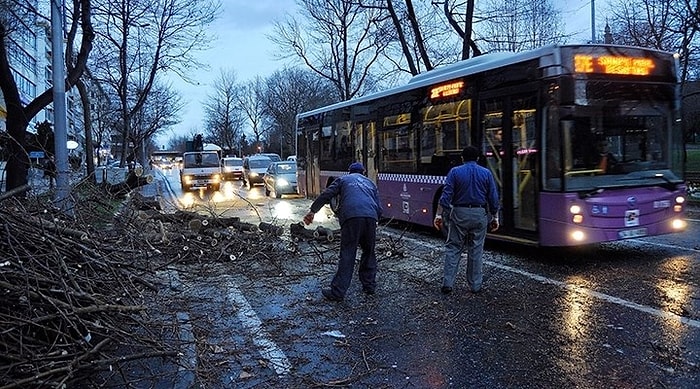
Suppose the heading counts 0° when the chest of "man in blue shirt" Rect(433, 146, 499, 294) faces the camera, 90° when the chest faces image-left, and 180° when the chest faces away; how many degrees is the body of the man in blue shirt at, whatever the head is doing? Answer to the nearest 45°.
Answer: approximately 180°

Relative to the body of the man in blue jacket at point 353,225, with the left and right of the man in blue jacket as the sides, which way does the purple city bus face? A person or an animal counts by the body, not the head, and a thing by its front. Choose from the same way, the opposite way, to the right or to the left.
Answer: the opposite way

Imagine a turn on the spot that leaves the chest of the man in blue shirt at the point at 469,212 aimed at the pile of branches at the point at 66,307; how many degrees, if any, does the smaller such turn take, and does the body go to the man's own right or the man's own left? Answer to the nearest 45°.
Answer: approximately 135° to the man's own left

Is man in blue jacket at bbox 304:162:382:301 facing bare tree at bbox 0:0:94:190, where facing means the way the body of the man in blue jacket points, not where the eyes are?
yes

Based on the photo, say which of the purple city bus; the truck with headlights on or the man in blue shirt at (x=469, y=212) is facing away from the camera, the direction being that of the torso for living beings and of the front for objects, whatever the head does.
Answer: the man in blue shirt

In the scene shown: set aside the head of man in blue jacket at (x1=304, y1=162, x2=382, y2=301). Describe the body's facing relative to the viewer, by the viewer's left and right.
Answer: facing away from the viewer and to the left of the viewer

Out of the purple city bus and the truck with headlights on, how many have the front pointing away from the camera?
0

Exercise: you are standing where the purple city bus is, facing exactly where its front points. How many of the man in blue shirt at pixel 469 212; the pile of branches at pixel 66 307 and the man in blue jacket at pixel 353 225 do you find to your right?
3

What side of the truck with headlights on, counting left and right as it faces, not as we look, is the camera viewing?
front

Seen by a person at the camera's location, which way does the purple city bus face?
facing the viewer and to the right of the viewer

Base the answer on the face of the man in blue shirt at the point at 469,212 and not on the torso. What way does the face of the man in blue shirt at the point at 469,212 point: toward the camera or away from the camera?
away from the camera

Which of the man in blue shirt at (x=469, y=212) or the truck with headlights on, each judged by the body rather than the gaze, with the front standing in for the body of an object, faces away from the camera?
the man in blue shirt

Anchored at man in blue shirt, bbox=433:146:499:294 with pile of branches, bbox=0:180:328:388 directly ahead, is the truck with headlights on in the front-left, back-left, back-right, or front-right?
back-right

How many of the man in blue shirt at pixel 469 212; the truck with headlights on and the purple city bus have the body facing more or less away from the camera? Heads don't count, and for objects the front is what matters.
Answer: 1
